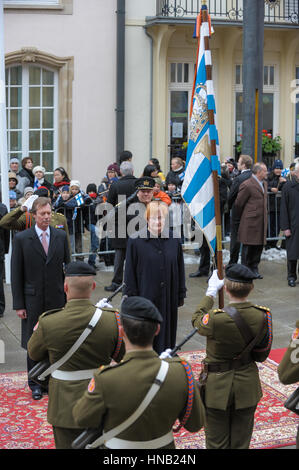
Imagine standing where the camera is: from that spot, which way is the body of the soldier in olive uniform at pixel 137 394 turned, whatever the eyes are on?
away from the camera

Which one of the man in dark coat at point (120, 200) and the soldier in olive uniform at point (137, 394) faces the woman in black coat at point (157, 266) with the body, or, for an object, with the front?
the soldier in olive uniform

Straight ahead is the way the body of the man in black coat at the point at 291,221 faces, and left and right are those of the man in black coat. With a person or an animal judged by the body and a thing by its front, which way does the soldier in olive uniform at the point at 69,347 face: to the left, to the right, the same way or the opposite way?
the opposite way

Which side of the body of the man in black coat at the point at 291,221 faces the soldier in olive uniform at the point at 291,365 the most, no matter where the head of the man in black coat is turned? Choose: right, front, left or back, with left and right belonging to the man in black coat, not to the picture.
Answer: front

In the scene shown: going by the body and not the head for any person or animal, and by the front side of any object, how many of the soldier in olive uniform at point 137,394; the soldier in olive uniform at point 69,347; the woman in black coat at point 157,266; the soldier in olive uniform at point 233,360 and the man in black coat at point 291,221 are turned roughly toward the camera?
2

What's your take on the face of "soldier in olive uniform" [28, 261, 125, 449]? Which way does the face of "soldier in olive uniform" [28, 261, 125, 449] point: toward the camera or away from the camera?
away from the camera

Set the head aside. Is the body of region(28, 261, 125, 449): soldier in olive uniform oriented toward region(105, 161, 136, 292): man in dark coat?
yes

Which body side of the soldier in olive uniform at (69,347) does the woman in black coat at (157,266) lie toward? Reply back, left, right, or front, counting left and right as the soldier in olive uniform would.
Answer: front

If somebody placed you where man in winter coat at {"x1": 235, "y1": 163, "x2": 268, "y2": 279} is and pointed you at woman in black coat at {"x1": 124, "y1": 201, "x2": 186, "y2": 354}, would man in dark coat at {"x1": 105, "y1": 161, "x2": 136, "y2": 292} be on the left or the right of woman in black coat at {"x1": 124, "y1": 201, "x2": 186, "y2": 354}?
right

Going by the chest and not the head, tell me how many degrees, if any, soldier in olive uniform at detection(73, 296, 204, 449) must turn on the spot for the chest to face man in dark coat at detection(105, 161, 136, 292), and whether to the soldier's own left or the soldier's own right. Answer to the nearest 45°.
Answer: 0° — they already face them

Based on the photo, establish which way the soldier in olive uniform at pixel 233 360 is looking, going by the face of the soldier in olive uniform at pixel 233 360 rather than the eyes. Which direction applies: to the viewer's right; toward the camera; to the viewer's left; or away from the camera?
away from the camera
